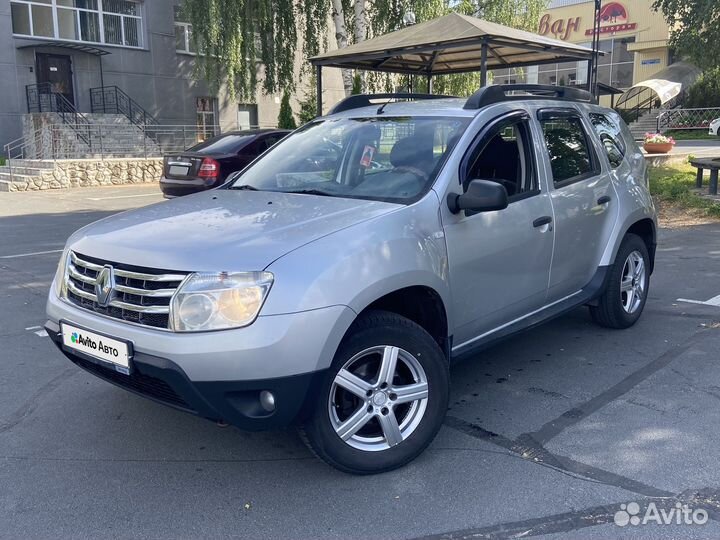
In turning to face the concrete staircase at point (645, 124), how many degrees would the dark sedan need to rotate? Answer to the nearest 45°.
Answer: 0° — it already faces it

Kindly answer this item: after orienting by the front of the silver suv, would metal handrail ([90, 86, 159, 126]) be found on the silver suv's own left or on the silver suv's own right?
on the silver suv's own right

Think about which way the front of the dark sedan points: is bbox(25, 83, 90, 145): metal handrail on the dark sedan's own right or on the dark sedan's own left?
on the dark sedan's own left

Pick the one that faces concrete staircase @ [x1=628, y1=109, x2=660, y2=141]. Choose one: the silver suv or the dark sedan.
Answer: the dark sedan

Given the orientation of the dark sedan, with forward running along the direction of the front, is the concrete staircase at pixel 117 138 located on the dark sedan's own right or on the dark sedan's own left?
on the dark sedan's own left

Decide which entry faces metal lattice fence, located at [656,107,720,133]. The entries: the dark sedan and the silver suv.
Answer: the dark sedan

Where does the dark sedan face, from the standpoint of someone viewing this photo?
facing away from the viewer and to the right of the viewer

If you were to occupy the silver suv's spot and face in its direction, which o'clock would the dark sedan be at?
The dark sedan is roughly at 4 o'clock from the silver suv.

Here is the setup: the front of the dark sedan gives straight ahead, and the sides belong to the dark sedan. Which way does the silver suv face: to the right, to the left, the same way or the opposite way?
the opposite way

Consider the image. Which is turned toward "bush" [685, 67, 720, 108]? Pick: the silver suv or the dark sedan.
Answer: the dark sedan
